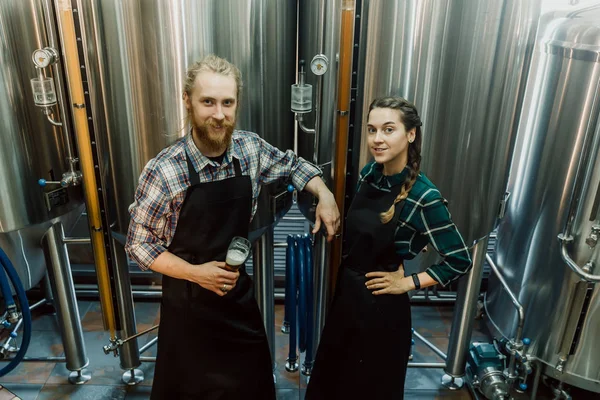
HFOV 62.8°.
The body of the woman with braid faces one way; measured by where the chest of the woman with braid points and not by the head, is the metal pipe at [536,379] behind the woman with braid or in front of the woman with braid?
behind

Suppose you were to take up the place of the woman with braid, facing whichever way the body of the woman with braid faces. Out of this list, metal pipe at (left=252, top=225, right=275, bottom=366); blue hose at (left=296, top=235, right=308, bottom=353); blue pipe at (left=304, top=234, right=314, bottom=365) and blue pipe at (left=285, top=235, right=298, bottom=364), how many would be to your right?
4

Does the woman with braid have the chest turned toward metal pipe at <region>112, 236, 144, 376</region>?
no

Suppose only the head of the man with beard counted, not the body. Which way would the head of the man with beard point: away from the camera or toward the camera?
toward the camera

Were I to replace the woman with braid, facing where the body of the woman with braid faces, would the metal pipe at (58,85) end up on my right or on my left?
on my right

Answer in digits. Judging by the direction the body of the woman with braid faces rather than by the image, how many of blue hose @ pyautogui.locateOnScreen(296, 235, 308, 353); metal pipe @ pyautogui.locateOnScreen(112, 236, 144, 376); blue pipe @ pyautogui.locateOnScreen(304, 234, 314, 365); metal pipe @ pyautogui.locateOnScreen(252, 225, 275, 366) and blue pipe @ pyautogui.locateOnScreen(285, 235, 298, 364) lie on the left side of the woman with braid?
0

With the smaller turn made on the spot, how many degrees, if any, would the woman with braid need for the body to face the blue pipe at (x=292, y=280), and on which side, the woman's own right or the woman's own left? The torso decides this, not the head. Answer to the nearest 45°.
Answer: approximately 90° to the woman's own right

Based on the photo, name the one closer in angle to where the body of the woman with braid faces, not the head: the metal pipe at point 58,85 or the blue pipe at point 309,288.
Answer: the metal pipe

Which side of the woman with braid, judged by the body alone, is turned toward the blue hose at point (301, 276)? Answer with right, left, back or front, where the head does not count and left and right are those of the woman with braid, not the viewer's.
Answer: right

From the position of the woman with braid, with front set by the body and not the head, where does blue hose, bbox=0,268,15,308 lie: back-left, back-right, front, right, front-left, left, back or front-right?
front-right

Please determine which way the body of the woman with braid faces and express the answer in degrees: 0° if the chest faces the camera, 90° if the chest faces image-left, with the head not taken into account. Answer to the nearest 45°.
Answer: approximately 45°

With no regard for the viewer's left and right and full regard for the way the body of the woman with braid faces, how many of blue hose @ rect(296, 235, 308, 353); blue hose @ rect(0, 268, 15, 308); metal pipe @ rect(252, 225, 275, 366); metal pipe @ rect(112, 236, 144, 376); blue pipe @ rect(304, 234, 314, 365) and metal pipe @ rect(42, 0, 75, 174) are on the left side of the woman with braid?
0

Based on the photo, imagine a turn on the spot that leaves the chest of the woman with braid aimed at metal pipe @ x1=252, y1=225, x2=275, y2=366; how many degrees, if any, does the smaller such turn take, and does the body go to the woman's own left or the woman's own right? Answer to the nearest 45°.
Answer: approximately 90° to the woman's own right

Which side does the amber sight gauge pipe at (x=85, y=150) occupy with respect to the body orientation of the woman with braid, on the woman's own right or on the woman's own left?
on the woman's own right
